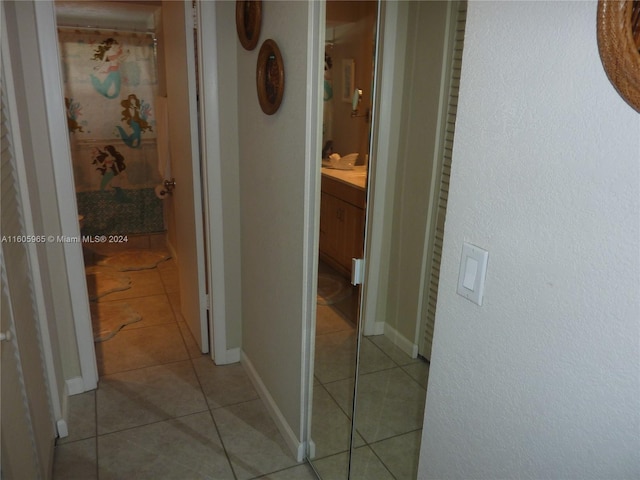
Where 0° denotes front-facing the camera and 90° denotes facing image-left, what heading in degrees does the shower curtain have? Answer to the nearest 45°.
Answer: approximately 0°

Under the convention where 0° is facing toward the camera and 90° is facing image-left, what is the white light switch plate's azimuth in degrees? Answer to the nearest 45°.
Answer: approximately 45°

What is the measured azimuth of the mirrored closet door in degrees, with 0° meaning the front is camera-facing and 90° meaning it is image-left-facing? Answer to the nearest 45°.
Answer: approximately 45°

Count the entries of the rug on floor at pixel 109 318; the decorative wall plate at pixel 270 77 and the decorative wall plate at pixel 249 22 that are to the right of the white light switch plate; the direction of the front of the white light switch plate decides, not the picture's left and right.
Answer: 3

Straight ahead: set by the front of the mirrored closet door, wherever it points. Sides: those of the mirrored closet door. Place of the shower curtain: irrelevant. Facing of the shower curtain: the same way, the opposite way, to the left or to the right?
to the left

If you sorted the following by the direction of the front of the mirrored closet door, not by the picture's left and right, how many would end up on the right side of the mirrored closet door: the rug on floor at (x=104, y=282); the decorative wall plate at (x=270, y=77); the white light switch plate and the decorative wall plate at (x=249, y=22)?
3

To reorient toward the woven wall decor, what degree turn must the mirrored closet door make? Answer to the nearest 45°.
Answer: approximately 45° to its left

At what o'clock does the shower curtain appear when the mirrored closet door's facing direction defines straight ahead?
The shower curtain is roughly at 3 o'clock from the mirrored closet door.

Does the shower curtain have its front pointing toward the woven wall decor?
yes

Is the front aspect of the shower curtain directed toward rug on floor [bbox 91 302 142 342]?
yes

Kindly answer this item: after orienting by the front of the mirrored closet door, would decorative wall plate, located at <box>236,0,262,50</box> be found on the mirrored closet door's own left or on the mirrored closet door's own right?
on the mirrored closet door's own right
